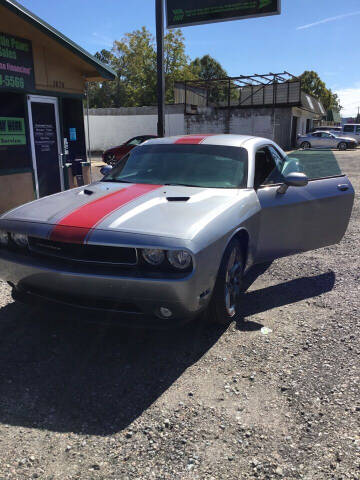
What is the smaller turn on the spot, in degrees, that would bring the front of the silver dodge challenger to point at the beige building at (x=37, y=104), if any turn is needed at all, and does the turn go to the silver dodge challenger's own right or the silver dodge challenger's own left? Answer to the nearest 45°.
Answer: approximately 90° to the silver dodge challenger's own right

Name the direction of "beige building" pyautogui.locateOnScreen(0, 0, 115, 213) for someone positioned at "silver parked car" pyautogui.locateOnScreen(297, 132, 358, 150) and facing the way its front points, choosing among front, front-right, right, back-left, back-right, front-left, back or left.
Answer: right

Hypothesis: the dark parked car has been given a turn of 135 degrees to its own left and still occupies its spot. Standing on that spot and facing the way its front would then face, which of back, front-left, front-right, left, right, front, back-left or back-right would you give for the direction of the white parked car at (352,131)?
front-left

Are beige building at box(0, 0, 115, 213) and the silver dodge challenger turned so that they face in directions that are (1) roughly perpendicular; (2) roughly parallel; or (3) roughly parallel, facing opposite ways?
roughly perpendicular

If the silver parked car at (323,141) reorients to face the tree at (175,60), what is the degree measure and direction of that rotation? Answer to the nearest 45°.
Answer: approximately 135° to its left

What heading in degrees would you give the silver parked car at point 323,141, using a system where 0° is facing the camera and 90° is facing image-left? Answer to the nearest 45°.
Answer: approximately 270°

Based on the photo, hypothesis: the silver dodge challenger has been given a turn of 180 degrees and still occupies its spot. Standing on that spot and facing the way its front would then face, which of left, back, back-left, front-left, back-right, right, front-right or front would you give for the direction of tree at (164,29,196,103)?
front-left

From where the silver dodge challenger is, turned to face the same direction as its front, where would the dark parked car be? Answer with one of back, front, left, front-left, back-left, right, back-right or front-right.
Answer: back-right

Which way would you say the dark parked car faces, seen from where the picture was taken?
facing the viewer and to the left of the viewer

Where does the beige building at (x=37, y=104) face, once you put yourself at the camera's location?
facing the viewer and to the right of the viewer

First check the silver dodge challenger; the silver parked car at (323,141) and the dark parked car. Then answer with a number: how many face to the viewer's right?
1

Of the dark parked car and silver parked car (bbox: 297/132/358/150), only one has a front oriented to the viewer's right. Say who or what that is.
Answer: the silver parked car

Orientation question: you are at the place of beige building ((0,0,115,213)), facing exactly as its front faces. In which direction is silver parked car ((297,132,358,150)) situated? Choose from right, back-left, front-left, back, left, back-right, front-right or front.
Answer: left
